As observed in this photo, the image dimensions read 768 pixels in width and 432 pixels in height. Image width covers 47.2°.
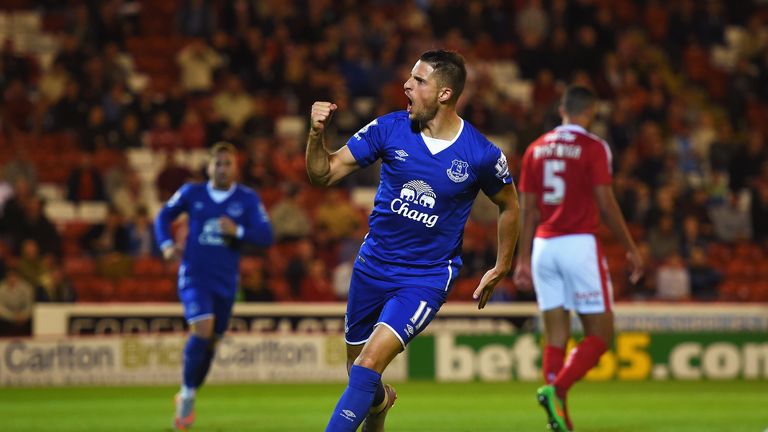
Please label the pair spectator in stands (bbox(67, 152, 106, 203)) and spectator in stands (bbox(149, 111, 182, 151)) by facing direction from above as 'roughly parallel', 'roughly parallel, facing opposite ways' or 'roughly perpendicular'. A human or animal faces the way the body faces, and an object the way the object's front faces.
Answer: roughly parallel

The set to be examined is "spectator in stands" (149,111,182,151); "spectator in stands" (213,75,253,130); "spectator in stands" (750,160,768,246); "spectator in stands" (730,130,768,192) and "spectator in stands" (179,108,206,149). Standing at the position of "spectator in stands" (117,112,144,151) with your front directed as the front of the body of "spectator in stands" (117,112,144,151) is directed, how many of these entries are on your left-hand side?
5

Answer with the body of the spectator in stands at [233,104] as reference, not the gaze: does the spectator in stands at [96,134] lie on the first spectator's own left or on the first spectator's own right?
on the first spectator's own right

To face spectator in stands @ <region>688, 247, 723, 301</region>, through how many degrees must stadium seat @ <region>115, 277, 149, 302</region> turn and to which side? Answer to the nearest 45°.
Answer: approximately 90° to its left

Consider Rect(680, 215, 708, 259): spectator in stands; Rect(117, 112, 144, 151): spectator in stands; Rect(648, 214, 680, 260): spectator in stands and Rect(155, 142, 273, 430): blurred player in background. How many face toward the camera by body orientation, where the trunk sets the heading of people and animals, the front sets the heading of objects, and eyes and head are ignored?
4

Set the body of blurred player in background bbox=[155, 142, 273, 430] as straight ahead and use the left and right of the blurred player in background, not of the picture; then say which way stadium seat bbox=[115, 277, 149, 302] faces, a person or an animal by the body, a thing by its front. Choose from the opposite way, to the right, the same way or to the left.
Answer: the same way

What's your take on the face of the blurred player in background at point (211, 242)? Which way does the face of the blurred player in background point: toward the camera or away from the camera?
toward the camera

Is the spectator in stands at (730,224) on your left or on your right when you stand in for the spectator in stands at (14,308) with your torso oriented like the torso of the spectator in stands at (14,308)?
on your left

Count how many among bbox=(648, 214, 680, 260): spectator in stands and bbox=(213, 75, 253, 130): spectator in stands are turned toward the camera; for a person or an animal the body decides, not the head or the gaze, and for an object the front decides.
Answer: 2

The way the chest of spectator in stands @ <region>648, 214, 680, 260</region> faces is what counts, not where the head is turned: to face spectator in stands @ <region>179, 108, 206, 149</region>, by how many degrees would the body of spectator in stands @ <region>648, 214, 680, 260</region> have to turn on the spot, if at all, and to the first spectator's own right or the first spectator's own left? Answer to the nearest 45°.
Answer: approximately 90° to the first spectator's own right

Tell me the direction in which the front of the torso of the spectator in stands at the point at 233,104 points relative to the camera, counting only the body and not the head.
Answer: toward the camera

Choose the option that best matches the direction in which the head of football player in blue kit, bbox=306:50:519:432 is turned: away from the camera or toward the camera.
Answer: toward the camera

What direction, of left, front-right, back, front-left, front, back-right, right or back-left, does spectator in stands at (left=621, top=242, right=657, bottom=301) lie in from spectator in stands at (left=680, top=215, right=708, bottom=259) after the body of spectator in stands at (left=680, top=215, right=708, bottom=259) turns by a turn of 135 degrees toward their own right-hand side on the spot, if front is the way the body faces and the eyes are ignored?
left

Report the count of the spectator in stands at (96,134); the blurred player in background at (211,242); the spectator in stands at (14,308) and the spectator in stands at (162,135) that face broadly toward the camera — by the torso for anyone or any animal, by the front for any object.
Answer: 4

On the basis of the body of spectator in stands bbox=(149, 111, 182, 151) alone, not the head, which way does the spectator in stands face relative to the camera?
toward the camera

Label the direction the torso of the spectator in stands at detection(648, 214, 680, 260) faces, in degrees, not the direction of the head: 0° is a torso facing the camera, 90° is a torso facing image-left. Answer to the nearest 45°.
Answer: approximately 0°

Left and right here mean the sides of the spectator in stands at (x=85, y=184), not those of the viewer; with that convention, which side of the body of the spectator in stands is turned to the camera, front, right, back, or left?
front
